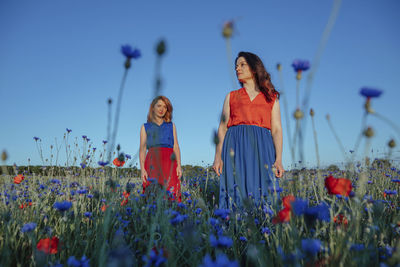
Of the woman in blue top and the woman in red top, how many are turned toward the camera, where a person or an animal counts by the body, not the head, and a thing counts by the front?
2

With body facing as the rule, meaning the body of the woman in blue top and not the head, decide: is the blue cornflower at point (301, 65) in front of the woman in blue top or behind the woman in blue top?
in front

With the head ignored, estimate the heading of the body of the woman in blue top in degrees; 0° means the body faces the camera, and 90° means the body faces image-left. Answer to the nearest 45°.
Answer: approximately 0°

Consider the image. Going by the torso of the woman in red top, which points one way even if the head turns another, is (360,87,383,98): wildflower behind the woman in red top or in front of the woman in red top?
in front

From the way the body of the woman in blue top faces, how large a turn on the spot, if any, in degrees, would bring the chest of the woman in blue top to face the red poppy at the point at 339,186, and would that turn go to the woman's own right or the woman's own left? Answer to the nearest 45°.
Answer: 0° — they already face it

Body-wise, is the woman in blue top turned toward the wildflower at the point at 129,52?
yes

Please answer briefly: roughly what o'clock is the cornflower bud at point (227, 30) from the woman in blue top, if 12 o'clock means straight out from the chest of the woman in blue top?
The cornflower bud is roughly at 12 o'clock from the woman in blue top.
